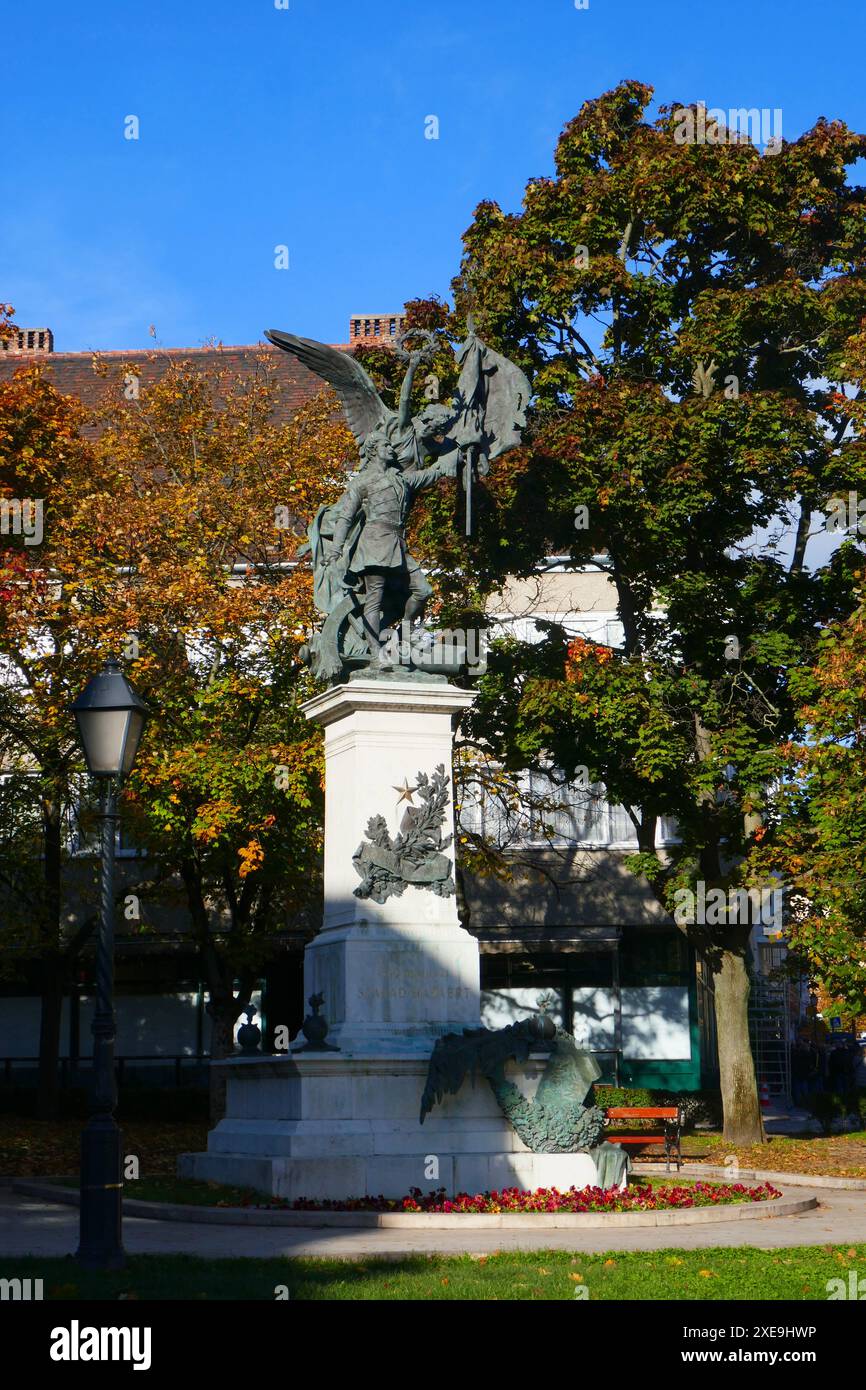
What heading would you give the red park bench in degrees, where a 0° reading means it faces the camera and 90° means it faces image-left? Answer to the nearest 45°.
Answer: approximately 45°

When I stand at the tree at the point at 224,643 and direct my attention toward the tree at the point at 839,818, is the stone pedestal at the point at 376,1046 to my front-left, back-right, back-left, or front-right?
front-right

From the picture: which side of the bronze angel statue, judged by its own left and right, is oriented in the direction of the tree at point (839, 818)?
left

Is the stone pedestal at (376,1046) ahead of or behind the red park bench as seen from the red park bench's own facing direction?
ahead

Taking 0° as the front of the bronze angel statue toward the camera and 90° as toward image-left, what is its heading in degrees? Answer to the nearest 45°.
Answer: approximately 315°

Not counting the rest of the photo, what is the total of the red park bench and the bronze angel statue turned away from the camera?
0

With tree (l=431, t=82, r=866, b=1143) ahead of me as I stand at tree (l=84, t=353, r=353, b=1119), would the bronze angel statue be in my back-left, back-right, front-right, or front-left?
front-right
